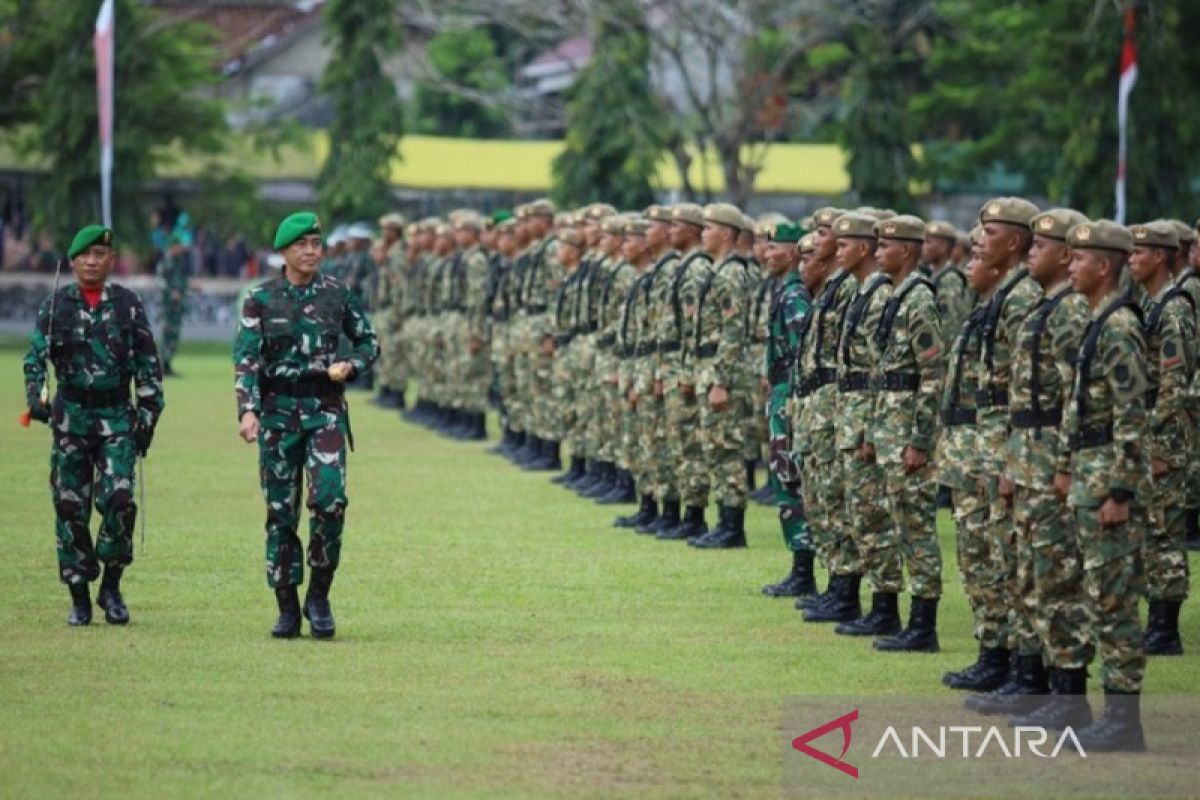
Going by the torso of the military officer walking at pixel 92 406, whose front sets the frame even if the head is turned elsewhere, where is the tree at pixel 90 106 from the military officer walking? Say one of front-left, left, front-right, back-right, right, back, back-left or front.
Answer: back

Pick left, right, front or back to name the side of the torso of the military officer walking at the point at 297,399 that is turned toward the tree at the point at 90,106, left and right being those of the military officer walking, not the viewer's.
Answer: back

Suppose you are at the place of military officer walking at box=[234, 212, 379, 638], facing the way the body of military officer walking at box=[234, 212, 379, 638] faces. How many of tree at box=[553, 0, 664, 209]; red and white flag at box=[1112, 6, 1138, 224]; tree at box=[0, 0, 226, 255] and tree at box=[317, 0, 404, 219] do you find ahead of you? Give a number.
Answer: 0

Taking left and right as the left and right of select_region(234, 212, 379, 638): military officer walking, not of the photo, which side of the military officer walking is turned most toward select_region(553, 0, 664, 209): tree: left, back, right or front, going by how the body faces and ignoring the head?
back

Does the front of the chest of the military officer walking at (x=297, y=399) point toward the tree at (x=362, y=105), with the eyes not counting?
no

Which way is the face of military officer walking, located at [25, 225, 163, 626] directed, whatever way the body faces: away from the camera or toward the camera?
toward the camera

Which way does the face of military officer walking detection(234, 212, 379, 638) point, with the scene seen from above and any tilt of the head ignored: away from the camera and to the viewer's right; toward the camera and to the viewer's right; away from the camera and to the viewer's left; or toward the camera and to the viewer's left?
toward the camera and to the viewer's right

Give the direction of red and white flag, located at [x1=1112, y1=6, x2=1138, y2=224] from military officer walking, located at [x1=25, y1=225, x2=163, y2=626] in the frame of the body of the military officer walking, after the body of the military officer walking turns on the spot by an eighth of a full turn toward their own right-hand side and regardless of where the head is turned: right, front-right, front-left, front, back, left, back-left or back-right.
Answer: back

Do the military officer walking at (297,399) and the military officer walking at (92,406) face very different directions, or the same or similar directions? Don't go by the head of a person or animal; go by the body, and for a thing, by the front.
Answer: same or similar directions

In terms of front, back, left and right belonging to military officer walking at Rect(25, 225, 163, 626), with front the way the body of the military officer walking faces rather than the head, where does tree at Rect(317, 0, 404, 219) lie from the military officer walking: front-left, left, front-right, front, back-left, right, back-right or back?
back

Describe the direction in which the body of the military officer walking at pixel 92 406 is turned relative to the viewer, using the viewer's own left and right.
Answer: facing the viewer

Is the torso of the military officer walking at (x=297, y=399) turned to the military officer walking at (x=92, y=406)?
no

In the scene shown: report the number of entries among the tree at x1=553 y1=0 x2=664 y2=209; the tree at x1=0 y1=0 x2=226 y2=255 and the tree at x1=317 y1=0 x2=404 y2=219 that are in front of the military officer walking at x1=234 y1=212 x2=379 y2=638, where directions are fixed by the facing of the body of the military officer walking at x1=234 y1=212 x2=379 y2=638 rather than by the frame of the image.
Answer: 0

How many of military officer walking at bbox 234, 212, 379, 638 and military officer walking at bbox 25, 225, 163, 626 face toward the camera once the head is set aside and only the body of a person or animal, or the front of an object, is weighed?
2

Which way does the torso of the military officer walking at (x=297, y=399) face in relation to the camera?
toward the camera

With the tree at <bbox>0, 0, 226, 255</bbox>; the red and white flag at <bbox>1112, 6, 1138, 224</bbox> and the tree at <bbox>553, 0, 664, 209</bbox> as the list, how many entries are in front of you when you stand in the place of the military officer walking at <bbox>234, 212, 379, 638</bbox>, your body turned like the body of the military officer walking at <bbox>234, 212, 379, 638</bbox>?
0
